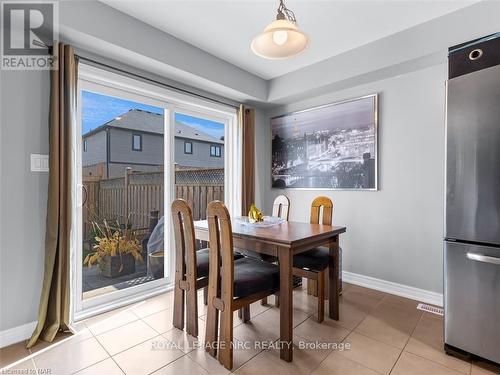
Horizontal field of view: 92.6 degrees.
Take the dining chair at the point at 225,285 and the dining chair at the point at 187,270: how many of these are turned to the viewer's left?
0

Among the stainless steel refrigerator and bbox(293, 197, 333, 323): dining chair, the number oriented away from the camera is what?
0

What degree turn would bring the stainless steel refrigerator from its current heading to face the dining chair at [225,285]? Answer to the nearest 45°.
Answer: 0° — it already faces it

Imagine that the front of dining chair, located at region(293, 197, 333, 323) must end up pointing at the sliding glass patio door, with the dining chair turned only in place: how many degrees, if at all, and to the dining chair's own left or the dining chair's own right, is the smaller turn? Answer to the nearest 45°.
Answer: approximately 45° to the dining chair's own right

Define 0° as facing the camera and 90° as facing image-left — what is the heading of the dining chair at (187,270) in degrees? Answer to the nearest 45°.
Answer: approximately 225°

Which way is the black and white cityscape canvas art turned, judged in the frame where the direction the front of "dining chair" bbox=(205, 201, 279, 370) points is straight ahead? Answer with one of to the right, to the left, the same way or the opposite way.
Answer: the opposite way

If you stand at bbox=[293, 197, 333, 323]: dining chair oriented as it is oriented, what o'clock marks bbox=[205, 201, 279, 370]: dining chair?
bbox=[205, 201, 279, 370]: dining chair is roughly at 12 o'clock from bbox=[293, 197, 333, 323]: dining chair.

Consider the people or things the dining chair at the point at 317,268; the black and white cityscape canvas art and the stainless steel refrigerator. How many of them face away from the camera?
0

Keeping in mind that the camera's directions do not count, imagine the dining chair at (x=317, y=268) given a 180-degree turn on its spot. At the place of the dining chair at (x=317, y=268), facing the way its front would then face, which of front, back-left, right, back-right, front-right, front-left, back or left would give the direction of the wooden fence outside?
back-left

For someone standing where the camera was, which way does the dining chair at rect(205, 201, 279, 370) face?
facing away from the viewer and to the right of the viewer

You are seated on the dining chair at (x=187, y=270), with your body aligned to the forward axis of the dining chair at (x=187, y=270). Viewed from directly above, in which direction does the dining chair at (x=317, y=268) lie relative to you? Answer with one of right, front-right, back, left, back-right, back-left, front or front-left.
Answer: front-right

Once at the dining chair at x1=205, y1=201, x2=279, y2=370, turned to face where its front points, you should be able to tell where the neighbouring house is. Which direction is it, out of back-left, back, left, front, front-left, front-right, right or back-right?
left

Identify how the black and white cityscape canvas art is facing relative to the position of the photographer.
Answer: facing the viewer and to the left of the viewer
